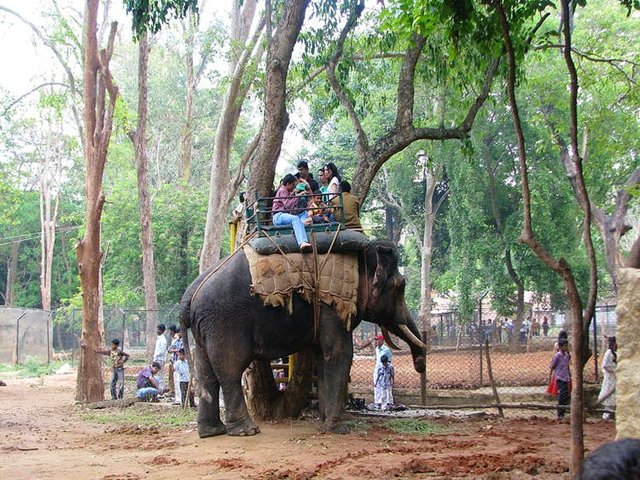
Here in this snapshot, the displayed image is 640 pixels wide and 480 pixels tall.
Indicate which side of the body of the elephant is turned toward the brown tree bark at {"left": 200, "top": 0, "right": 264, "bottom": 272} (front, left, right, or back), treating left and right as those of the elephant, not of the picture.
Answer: left

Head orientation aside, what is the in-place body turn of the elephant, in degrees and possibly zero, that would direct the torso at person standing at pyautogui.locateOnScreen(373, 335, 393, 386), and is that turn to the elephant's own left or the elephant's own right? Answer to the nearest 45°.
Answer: approximately 45° to the elephant's own left

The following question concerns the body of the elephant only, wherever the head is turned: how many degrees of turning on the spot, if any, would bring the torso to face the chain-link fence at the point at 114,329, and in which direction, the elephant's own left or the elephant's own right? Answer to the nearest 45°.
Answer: approximately 90° to the elephant's own left

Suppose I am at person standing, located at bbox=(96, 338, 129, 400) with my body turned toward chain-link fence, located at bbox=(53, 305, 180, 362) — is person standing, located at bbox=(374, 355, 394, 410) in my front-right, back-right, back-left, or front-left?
back-right

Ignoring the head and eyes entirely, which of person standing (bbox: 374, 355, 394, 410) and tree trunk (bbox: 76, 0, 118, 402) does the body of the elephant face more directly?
the person standing

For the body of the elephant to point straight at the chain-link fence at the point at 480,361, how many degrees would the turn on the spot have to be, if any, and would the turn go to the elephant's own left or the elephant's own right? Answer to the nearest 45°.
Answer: approximately 45° to the elephant's own left

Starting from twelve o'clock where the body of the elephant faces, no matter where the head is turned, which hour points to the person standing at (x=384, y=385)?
The person standing is roughly at 10 o'clock from the elephant.

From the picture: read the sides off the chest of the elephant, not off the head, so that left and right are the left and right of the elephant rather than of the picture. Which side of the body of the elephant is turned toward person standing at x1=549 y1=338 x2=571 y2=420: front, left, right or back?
front

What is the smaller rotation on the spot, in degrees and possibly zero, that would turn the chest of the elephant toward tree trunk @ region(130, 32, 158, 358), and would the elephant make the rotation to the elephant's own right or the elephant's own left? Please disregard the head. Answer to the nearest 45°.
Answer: approximately 90° to the elephant's own left

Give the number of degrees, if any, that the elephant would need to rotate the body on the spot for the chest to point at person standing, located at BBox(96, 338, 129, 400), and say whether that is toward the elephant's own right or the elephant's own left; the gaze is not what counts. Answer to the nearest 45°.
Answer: approximately 135° to the elephant's own left

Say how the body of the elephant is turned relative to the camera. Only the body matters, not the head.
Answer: to the viewer's right
